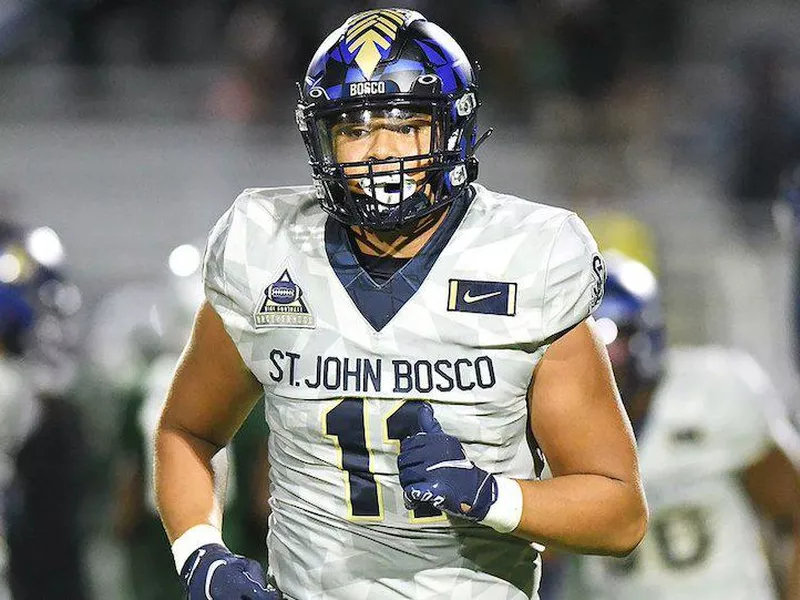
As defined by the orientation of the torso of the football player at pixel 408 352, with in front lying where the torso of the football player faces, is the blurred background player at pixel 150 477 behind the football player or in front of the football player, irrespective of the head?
behind

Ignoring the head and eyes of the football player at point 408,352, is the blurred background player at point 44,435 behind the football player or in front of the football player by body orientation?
behind

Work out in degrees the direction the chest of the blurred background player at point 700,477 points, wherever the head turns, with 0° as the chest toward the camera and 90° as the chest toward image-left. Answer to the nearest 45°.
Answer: approximately 45°

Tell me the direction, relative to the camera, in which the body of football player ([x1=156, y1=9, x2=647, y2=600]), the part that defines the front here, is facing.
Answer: toward the camera
